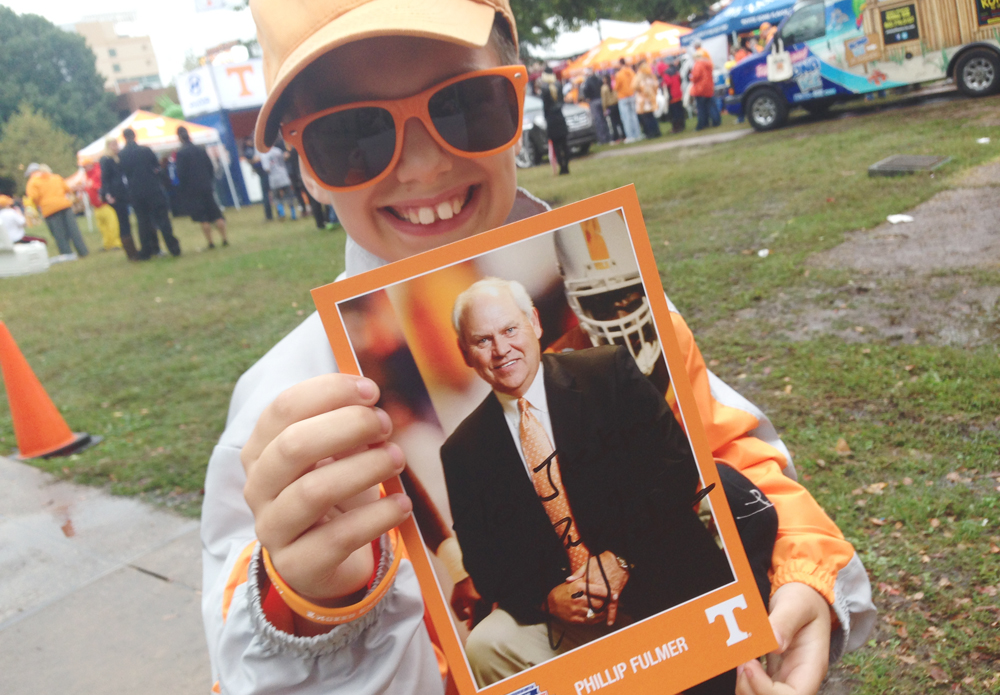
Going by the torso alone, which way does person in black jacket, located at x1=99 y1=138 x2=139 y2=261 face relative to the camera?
to the viewer's right

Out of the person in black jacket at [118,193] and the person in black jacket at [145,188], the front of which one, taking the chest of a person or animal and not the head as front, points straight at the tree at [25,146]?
the person in black jacket at [145,188]

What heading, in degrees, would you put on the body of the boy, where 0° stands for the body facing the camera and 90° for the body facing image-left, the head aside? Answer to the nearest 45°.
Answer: approximately 0°

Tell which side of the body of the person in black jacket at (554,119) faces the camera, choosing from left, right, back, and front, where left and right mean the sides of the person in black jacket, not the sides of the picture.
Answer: back

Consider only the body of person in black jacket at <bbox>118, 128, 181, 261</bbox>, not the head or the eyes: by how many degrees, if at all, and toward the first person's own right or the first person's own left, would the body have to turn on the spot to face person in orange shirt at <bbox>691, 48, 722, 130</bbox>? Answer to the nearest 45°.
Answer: approximately 90° to the first person's own right
